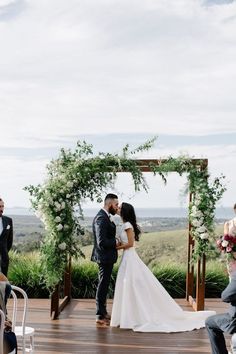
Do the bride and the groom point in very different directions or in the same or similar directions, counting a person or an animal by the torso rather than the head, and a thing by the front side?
very different directions

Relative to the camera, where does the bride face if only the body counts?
to the viewer's left

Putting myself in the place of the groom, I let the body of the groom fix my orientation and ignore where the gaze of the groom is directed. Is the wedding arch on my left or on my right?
on my left

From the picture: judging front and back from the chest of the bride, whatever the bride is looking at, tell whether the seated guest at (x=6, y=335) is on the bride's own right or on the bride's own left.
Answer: on the bride's own left

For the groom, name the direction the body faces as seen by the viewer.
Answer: to the viewer's right

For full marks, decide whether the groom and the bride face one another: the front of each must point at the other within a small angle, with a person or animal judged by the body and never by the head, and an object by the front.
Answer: yes

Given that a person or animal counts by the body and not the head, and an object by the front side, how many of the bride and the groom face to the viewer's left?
1
